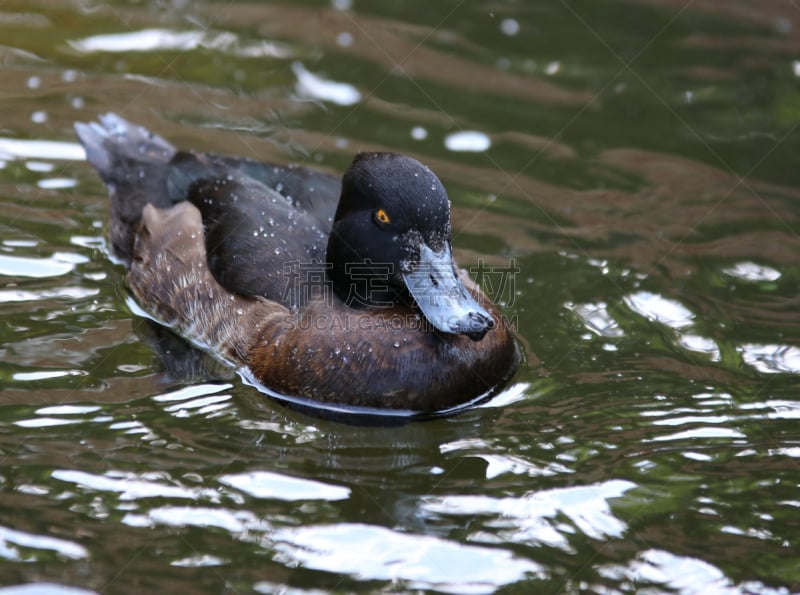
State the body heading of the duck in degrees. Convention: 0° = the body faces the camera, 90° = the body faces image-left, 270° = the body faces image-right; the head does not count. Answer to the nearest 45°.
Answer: approximately 315°
